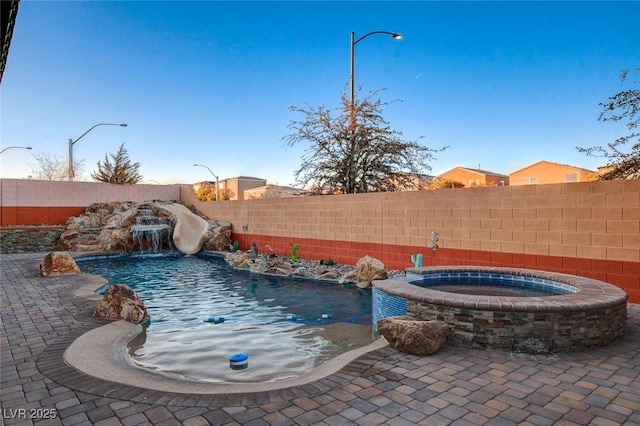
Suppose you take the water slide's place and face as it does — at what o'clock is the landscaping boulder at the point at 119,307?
The landscaping boulder is roughly at 12 o'clock from the water slide.

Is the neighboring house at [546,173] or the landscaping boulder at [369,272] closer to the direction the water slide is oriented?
the landscaping boulder

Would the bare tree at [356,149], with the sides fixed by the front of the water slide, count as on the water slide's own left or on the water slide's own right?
on the water slide's own left

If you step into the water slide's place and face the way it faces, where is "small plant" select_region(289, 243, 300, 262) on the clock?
The small plant is roughly at 11 o'clock from the water slide.

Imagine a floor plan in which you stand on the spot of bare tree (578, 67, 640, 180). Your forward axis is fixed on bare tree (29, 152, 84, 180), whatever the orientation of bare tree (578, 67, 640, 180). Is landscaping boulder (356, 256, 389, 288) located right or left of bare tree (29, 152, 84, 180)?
left

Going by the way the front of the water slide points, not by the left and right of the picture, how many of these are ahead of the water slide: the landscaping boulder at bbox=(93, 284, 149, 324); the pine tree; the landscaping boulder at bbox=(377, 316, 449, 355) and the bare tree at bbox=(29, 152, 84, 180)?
2

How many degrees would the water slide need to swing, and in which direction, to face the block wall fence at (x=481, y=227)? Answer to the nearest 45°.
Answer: approximately 45° to its left

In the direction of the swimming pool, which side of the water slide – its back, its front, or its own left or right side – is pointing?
front

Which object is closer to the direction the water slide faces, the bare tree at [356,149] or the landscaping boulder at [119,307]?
the landscaping boulder

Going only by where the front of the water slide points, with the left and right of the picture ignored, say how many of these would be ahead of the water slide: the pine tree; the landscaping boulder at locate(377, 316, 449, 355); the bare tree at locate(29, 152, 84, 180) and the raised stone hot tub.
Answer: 2

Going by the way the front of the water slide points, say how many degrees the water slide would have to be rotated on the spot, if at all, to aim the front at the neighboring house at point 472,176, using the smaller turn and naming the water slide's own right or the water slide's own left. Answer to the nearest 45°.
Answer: approximately 135° to the water slide's own left

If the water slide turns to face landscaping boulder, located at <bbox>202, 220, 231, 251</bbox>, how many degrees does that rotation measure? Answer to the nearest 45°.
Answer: approximately 45° to its left

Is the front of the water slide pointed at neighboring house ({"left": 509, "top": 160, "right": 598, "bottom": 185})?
no

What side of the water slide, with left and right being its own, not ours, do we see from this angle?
front
